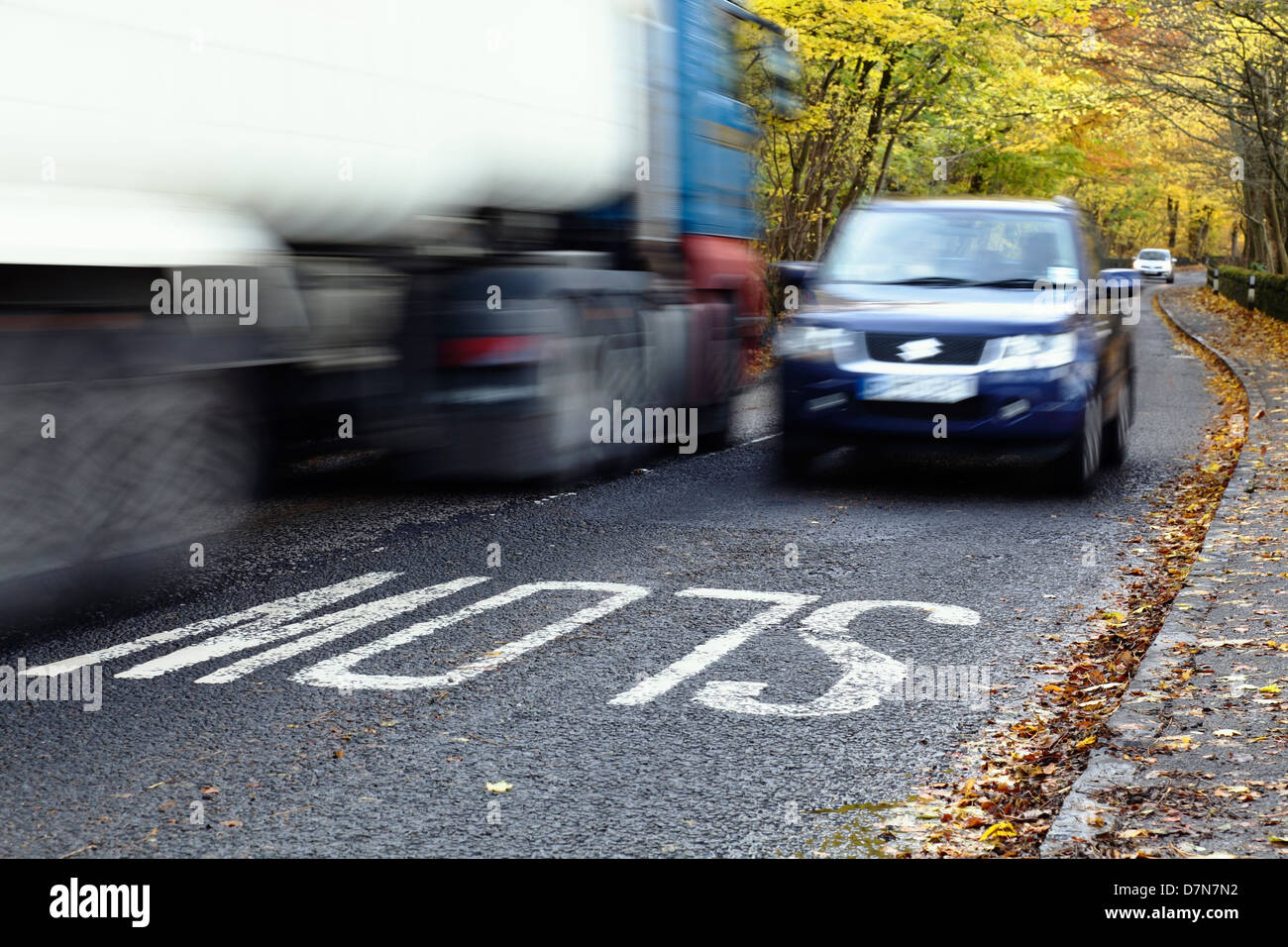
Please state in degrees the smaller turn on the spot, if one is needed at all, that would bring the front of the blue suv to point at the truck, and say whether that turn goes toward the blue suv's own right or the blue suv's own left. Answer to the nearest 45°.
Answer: approximately 45° to the blue suv's own right

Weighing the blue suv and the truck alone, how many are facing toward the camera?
1

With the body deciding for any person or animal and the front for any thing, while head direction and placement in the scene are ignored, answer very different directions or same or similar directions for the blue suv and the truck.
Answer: very different directions

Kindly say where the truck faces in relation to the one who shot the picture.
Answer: facing away from the viewer and to the right of the viewer

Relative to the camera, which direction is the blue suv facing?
toward the camera
